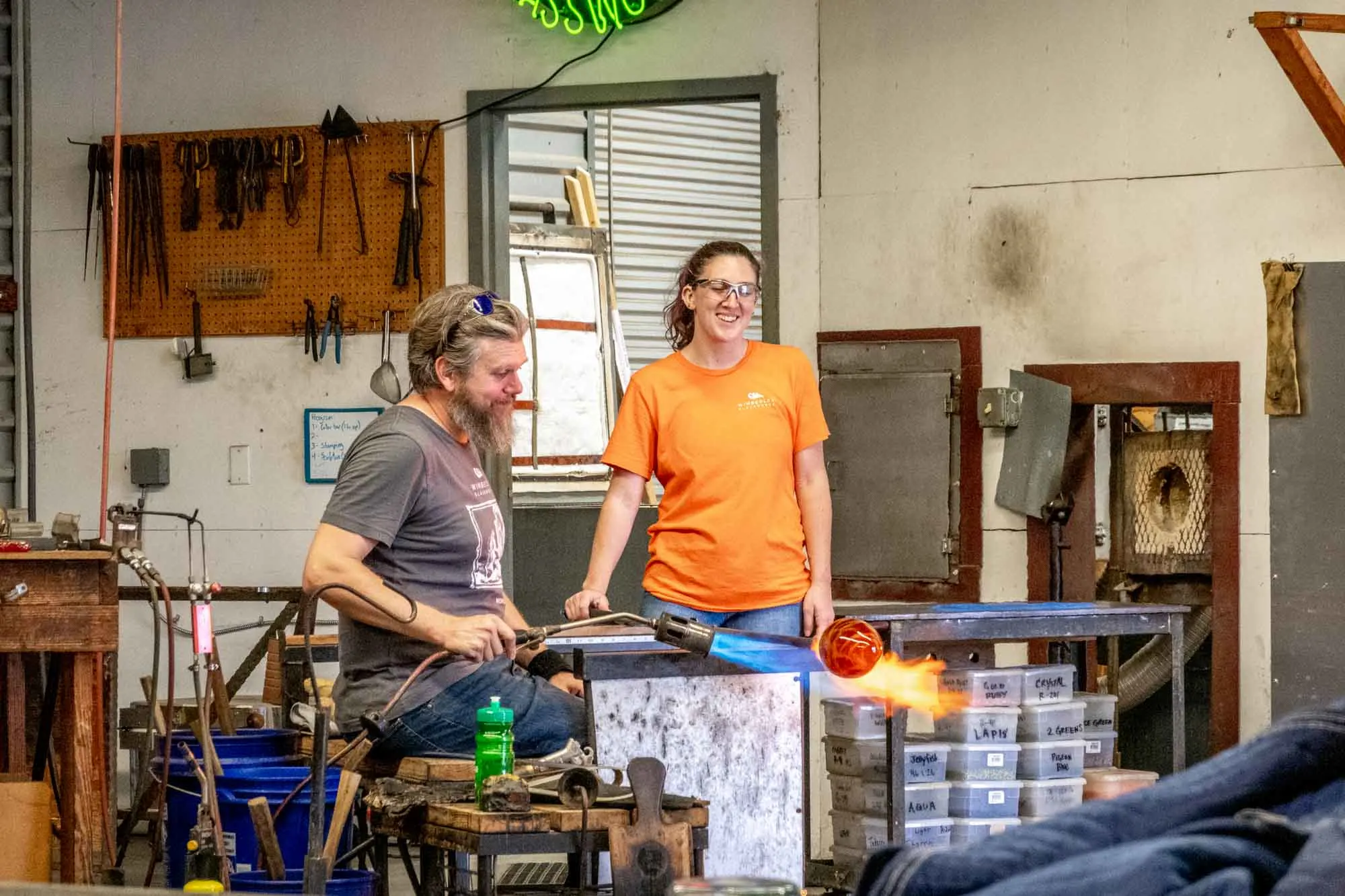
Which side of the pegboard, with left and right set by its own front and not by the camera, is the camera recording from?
front

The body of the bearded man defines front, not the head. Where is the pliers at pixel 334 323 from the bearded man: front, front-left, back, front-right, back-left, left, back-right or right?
left

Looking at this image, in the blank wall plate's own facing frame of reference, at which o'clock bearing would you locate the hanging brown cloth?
The hanging brown cloth is roughly at 10 o'clock from the blank wall plate.

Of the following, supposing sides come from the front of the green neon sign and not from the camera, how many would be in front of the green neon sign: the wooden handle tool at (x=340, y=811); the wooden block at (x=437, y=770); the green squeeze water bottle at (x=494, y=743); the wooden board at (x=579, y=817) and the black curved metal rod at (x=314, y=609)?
5

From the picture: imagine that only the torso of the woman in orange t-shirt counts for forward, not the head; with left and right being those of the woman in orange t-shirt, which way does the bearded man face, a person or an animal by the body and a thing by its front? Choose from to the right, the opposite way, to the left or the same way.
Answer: to the left

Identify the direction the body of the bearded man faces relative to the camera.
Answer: to the viewer's right

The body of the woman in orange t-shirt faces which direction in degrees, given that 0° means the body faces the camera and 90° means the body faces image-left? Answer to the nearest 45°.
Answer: approximately 0°

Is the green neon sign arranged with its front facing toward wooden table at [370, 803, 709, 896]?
yes

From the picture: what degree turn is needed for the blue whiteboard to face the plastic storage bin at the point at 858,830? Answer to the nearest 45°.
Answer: approximately 45° to its left

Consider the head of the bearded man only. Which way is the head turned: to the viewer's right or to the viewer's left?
to the viewer's right

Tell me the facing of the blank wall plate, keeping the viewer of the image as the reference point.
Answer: facing the viewer

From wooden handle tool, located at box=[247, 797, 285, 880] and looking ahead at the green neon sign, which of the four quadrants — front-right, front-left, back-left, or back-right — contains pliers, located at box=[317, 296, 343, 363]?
front-left

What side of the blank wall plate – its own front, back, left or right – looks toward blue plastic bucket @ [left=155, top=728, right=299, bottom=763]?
front

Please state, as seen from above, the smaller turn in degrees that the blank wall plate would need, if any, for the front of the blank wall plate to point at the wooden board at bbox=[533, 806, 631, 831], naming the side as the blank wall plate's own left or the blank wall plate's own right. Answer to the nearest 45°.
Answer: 0° — it already faces it

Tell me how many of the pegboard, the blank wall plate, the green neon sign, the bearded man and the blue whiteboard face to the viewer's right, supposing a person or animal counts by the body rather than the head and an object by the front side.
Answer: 1

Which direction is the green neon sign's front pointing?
toward the camera

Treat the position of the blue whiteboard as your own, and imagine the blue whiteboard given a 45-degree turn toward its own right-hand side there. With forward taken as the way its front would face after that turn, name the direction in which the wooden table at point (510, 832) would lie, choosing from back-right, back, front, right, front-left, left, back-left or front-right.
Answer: front-left
